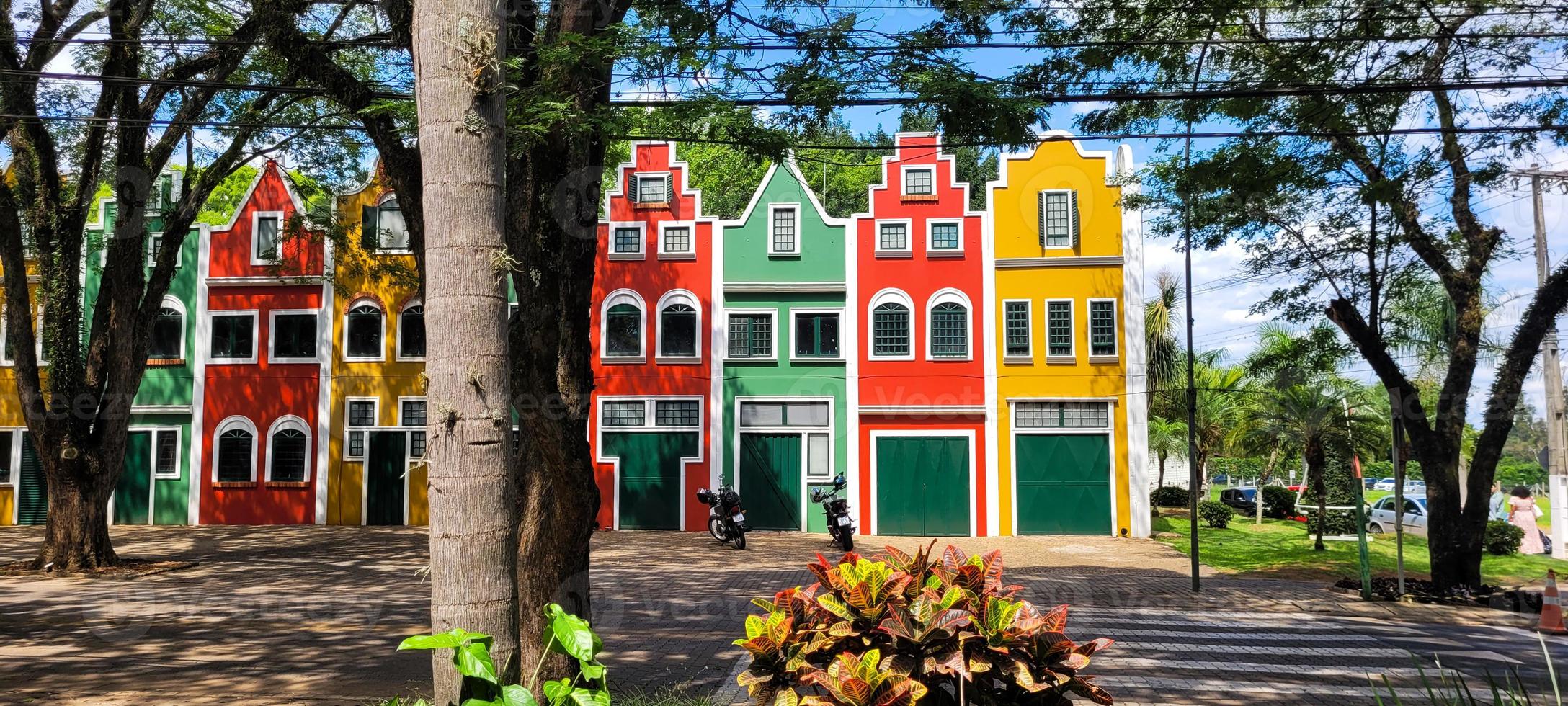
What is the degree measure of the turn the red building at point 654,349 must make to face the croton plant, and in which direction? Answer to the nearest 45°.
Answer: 0° — it already faces it

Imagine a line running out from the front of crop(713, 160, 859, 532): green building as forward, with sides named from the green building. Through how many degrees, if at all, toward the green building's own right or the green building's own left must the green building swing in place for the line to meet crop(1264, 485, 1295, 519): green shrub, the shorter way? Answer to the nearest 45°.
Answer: approximately 135° to the green building's own left

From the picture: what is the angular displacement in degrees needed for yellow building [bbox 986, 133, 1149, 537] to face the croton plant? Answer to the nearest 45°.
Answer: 0° — it already faces it

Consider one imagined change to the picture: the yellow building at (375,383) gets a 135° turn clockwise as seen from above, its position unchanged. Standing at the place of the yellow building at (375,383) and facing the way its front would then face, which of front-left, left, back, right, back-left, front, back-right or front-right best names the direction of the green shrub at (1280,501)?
back-right

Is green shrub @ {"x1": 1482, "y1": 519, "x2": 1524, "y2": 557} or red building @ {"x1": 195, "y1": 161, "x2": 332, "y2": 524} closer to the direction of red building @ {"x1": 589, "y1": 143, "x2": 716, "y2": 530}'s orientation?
the green shrub

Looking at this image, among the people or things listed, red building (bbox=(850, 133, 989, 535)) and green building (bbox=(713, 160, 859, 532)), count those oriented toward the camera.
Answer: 2

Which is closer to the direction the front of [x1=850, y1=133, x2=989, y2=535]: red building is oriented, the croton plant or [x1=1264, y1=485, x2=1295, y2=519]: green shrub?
the croton plant
